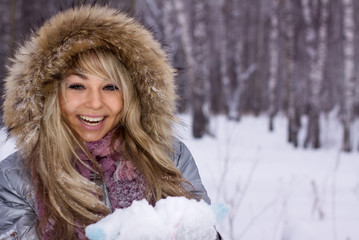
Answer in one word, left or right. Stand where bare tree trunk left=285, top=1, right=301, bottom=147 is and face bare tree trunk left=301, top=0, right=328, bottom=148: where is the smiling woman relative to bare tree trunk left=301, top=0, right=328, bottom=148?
right

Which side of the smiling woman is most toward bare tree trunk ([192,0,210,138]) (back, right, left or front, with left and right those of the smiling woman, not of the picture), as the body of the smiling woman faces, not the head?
back

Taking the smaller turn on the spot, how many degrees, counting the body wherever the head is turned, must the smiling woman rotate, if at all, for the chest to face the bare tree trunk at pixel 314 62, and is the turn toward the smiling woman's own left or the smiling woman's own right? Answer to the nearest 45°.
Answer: approximately 135° to the smiling woman's own left

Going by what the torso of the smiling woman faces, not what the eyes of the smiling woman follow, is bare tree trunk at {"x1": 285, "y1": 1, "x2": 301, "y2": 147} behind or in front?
behind

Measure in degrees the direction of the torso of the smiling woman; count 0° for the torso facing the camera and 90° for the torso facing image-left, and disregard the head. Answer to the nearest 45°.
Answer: approximately 0°

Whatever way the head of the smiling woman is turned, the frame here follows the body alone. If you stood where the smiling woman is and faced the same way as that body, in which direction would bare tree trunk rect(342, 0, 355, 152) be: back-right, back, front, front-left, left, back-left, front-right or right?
back-left

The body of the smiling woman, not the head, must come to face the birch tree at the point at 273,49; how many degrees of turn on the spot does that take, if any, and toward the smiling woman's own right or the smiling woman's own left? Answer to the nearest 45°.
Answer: approximately 135° to the smiling woman's own left

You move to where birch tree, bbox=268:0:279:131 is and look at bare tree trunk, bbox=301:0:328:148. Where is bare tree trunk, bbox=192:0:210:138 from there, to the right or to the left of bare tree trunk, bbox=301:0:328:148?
right
